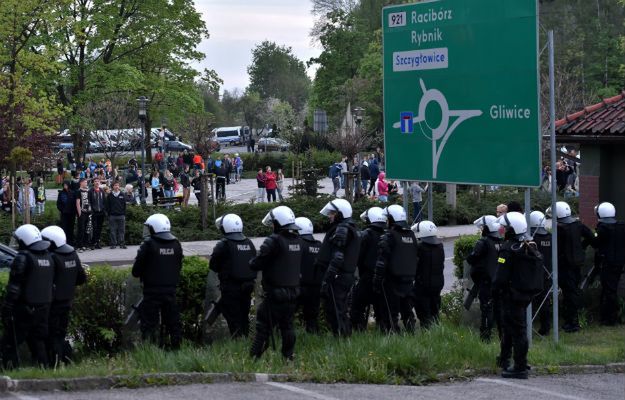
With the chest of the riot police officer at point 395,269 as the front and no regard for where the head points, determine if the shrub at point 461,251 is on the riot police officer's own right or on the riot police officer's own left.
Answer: on the riot police officer's own right

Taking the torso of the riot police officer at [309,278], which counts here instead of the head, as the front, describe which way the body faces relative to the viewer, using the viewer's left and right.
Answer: facing away from the viewer and to the left of the viewer

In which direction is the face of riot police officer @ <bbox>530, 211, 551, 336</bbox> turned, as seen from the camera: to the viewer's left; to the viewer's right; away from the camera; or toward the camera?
away from the camera

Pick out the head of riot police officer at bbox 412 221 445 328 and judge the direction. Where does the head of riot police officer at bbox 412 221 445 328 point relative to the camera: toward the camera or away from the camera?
away from the camera

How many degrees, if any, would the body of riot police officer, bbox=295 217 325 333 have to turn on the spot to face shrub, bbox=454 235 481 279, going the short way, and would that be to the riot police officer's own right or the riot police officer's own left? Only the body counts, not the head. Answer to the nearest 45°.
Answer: approximately 90° to the riot police officer's own right

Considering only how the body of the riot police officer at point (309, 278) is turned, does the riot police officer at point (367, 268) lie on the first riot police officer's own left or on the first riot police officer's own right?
on the first riot police officer's own right

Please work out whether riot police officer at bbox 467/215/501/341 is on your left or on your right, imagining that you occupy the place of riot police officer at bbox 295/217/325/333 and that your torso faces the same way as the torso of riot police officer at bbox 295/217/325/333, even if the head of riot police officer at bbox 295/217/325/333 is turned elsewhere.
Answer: on your right

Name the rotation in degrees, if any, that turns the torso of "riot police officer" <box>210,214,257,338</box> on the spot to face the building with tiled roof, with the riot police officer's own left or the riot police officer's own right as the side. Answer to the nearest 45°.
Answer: approximately 90° to the riot police officer's own right

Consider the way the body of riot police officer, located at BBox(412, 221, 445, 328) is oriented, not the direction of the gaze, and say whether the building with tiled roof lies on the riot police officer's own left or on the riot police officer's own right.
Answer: on the riot police officer's own right

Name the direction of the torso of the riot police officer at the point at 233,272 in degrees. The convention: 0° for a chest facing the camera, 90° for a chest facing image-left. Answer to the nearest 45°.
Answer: approximately 135°

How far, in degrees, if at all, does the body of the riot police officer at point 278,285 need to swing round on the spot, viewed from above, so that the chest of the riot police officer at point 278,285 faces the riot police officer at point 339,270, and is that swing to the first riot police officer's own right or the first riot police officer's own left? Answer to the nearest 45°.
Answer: approximately 90° to the first riot police officer's own right

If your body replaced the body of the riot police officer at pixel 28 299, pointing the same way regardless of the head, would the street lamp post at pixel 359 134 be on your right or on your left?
on your right

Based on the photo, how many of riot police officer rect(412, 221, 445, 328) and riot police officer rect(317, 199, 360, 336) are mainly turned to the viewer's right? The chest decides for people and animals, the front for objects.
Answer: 0
